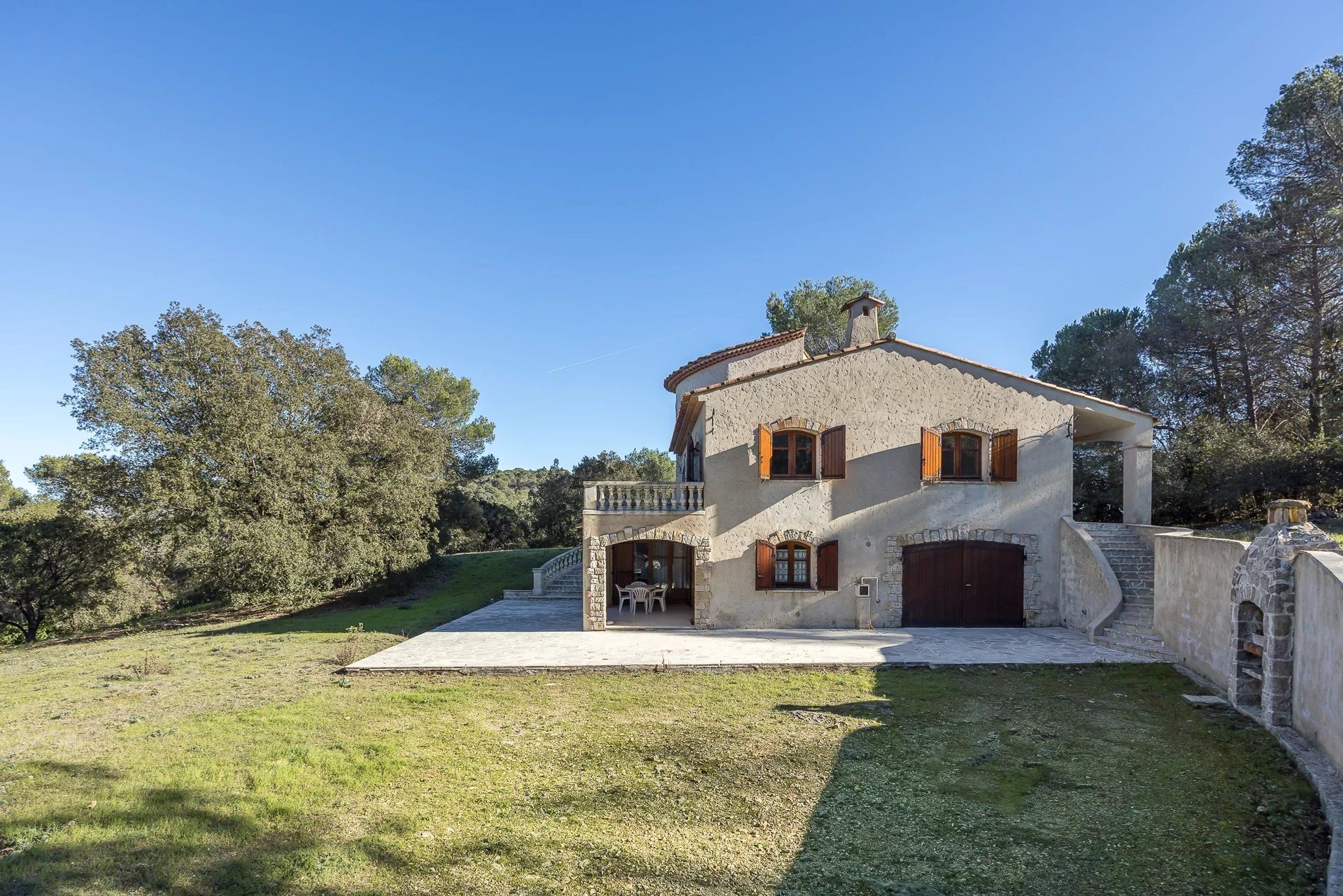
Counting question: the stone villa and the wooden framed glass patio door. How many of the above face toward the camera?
2

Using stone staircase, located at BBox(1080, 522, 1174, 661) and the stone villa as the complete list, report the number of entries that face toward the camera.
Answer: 2

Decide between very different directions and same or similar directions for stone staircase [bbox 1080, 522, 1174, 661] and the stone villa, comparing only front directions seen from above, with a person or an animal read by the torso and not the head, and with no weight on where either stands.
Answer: same or similar directions

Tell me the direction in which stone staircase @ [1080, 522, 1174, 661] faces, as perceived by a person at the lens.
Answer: facing the viewer

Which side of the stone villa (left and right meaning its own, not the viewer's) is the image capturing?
front

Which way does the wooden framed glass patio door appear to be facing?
toward the camera
